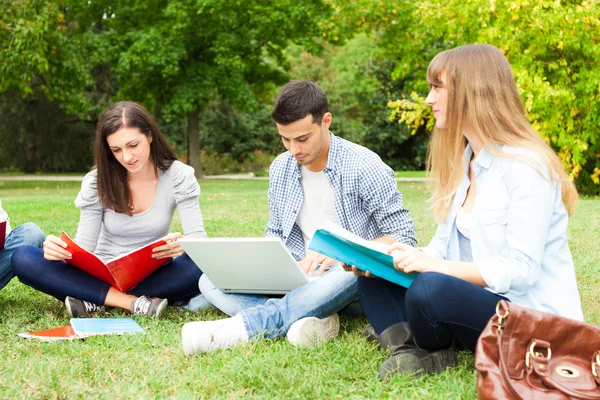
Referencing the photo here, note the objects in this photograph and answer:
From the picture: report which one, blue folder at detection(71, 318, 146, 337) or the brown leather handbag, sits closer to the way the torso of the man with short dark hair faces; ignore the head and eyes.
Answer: the blue folder

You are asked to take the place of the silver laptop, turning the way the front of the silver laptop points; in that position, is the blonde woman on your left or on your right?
on your right

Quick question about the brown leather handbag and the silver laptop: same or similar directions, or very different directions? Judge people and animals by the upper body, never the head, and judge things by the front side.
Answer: very different directions

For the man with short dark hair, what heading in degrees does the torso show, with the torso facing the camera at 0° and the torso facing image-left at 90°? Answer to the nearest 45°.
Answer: approximately 45°

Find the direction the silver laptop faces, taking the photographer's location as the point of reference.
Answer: facing away from the viewer and to the right of the viewer

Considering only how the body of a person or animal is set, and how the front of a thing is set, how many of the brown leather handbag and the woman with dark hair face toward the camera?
2

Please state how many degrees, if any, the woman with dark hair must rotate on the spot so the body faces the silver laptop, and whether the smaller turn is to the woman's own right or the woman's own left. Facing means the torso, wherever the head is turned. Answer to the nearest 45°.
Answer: approximately 45° to the woman's own left

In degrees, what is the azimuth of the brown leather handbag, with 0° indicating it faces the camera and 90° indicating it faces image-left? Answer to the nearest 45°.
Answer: approximately 0°

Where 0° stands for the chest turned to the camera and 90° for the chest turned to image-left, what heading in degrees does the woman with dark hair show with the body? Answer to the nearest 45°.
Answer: approximately 0°

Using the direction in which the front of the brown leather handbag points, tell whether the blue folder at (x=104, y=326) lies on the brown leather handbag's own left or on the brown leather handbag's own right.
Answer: on the brown leather handbag's own right

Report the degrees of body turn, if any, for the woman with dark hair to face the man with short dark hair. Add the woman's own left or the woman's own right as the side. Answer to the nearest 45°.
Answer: approximately 45° to the woman's own left

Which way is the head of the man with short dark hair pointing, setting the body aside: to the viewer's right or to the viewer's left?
to the viewer's left
